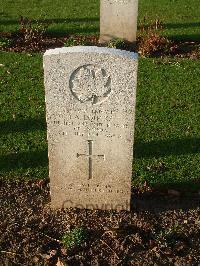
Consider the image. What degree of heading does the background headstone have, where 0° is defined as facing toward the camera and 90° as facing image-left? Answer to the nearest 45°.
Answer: approximately 0°

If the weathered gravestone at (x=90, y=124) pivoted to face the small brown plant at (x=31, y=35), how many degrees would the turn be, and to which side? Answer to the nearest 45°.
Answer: approximately 180°

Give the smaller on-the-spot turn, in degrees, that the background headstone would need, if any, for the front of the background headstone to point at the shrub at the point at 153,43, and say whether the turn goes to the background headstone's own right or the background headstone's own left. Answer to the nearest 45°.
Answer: approximately 90° to the background headstone's own left

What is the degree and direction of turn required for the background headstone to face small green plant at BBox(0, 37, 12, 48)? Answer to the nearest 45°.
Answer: approximately 90° to its right

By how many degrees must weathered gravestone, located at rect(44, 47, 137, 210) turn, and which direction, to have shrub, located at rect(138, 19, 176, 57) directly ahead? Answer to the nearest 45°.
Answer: approximately 180°

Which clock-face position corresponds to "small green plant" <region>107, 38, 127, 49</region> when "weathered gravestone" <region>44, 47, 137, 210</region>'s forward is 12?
The small green plant is roughly at 6 o'clock from the weathered gravestone.

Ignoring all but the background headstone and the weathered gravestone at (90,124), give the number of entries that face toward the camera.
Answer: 2

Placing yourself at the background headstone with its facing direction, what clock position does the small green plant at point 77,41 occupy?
The small green plant is roughly at 3 o'clock from the background headstone.

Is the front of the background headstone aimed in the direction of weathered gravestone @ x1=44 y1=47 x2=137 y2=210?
yes

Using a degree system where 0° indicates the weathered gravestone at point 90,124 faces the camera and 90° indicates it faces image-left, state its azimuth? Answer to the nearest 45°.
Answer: approximately 0°

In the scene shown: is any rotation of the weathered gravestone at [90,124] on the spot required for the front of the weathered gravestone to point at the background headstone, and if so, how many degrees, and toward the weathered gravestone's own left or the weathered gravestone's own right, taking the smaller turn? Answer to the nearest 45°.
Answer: approximately 180°
